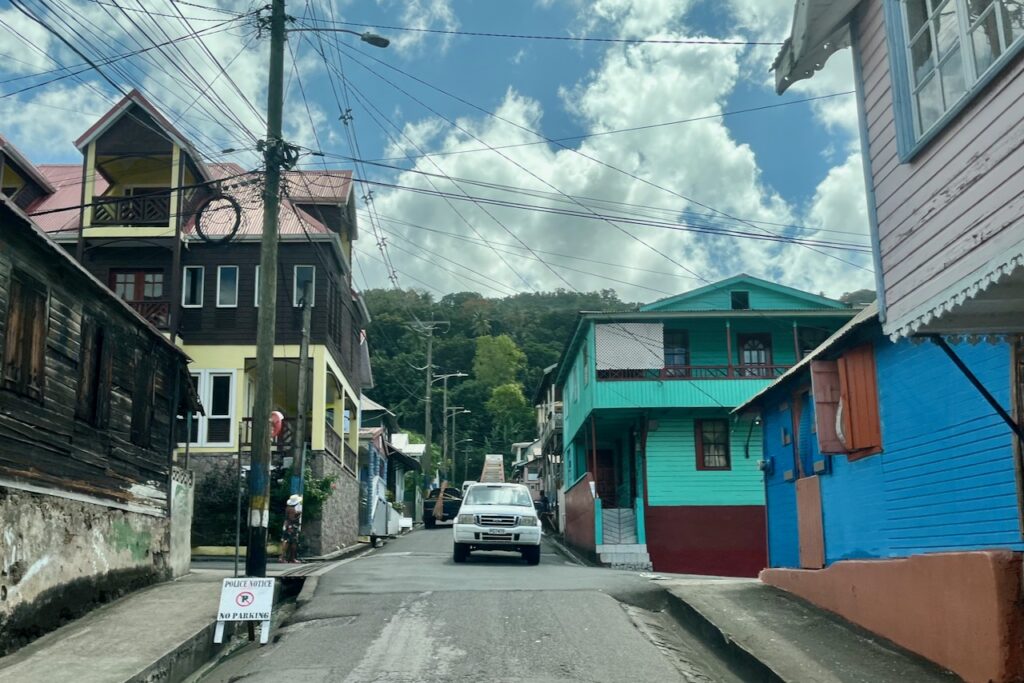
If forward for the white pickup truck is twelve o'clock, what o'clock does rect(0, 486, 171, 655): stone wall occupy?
The stone wall is roughly at 1 o'clock from the white pickup truck.

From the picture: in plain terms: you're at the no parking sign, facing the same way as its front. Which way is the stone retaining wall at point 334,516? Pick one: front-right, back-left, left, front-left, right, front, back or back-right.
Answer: back

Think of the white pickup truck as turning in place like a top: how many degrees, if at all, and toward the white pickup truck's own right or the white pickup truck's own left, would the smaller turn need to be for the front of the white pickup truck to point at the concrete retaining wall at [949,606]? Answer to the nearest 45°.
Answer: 0° — it already faces it

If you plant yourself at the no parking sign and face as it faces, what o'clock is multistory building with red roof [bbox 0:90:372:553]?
The multistory building with red roof is roughly at 6 o'clock from the no parking sign.

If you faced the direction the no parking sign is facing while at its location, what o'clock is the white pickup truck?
The white pickup truck is roughly at 7 o'clock from the no parking sign.

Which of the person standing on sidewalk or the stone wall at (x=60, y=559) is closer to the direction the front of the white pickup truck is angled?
the stone wall
